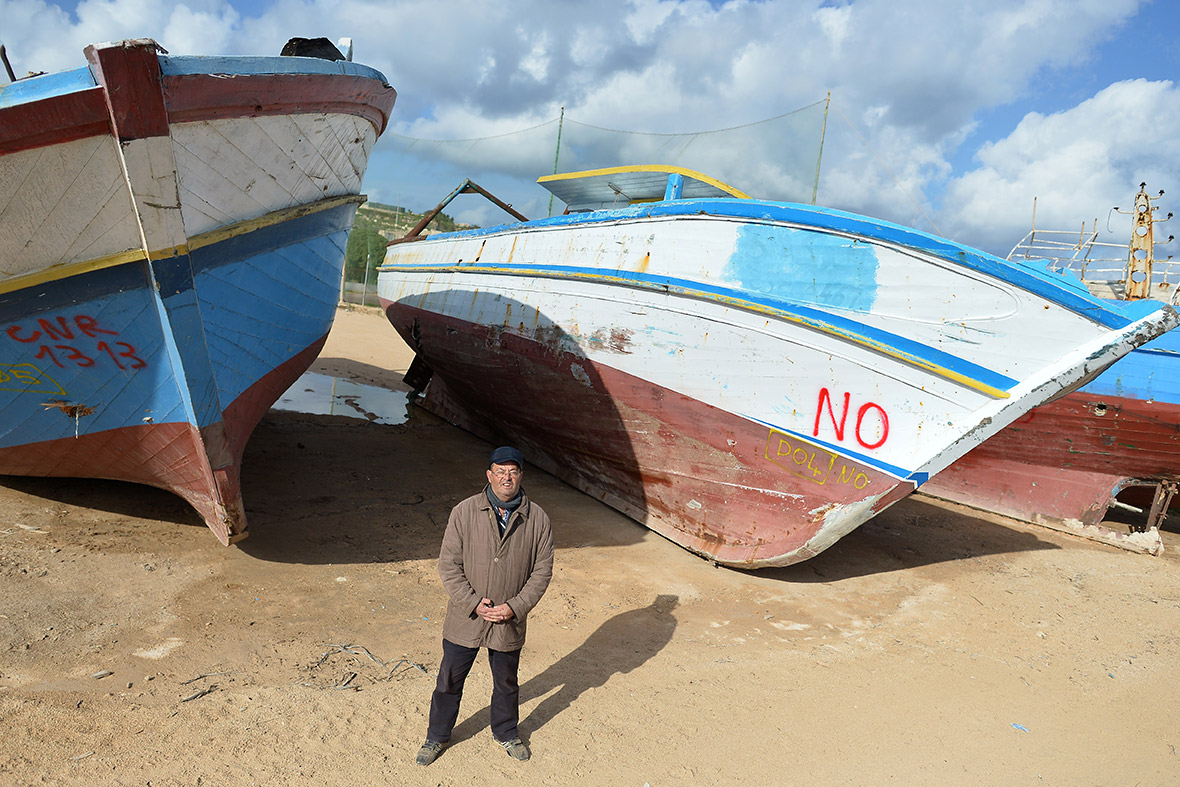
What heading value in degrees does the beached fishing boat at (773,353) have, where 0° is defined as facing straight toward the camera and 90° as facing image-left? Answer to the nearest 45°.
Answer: approximately 315°

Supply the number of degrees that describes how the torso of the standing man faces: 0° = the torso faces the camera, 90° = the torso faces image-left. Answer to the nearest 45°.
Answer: approximately 0°

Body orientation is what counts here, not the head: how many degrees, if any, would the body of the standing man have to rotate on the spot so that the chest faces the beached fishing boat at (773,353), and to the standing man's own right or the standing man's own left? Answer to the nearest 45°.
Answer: approximately 135° to the standing man's own left

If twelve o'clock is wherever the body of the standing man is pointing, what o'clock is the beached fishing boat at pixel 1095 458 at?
The beached fishing boat is roughly at 8 o'clock from the standing man.

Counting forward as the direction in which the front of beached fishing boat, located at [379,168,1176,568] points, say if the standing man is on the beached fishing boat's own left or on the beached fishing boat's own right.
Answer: on the beached fishing boat's own right

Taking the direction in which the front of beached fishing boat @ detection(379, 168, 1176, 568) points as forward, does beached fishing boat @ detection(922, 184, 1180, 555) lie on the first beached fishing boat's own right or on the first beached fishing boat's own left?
on the first beached fishing boat's own left

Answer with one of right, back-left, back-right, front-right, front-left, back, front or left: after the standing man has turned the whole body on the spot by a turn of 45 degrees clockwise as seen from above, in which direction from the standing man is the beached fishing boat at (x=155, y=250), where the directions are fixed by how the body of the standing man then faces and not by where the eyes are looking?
right
